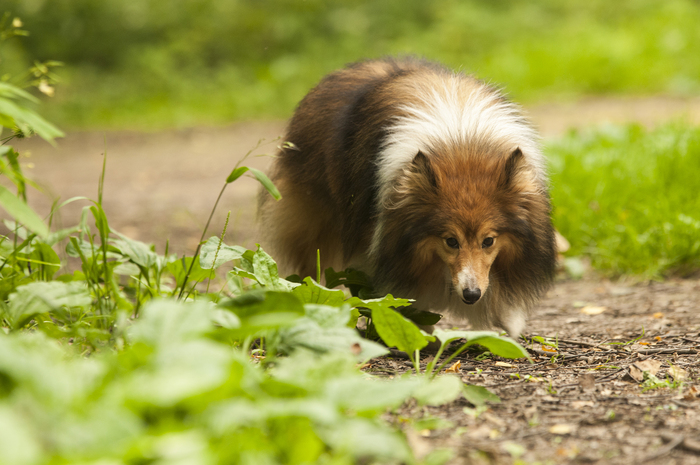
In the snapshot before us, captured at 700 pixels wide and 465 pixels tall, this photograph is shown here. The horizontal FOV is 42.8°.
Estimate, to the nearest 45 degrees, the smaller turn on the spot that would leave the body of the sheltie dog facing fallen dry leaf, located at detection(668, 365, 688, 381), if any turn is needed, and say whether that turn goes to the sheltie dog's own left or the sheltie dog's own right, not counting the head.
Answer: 0° — it already faces it

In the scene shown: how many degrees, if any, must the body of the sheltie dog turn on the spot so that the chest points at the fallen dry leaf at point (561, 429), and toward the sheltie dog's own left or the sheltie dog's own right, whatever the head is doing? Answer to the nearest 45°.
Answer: approximately 45° to the sheltie dog's own right

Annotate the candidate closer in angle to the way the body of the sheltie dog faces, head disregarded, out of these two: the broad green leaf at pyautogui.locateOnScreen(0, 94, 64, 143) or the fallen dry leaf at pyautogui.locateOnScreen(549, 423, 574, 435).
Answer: the fallen dry leaf

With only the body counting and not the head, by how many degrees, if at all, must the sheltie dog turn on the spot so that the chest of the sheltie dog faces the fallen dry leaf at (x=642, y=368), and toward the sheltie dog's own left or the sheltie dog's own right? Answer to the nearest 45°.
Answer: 0° — it already faces it

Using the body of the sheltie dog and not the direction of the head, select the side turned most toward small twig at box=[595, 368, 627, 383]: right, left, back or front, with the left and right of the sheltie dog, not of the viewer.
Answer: front

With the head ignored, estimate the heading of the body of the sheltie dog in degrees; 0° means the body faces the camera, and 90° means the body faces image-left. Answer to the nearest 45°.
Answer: approximately 315°

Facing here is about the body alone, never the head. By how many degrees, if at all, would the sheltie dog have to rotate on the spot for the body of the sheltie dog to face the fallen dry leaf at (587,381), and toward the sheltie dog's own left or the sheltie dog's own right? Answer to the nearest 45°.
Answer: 0° — it already faces it

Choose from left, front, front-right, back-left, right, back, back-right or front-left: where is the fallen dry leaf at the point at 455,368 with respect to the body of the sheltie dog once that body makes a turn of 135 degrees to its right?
left
